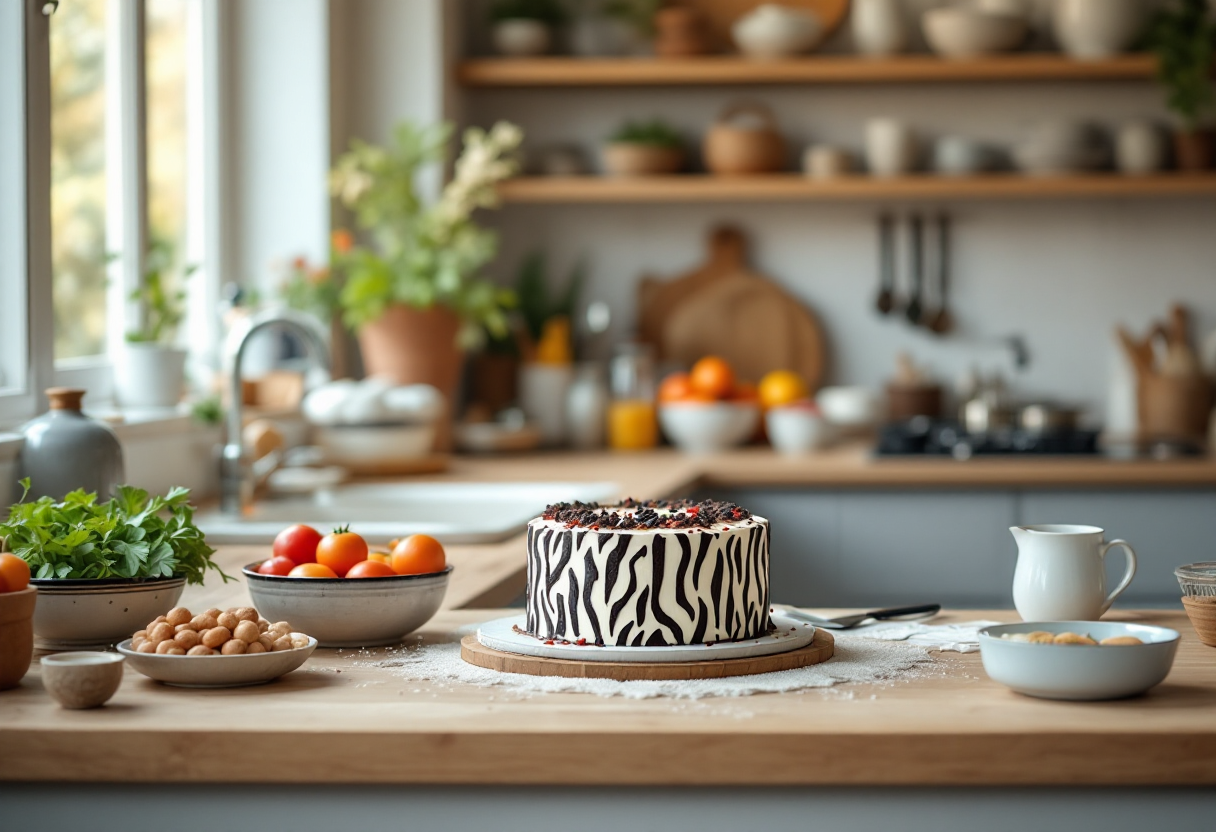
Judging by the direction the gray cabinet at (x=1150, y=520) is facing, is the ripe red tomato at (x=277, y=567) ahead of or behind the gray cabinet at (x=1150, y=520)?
ahead

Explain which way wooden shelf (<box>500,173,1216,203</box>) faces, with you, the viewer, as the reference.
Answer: facing the viewer

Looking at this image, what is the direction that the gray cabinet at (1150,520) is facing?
toward the camera

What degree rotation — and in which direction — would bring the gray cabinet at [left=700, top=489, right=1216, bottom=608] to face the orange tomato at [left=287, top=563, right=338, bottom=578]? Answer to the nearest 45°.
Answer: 0° — it already faces it

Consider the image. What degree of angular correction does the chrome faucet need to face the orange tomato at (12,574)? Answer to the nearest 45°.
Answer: approximately 90° to its right

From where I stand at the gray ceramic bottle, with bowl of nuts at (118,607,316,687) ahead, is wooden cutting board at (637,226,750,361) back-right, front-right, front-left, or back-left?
back-left

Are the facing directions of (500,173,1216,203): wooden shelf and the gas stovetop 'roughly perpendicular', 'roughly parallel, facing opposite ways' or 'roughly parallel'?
roughly parallel

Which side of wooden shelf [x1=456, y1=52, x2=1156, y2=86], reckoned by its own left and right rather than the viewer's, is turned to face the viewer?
front

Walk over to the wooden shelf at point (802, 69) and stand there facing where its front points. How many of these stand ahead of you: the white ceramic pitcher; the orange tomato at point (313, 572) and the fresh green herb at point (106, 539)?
3

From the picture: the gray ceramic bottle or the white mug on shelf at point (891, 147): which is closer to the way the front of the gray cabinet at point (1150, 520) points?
the gray ceramic bottle

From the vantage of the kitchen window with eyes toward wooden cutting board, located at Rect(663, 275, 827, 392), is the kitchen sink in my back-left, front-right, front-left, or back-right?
front-right

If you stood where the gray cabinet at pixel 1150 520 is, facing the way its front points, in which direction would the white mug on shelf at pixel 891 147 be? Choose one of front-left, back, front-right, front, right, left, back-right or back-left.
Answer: back-right

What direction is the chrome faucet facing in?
to the viewer's right

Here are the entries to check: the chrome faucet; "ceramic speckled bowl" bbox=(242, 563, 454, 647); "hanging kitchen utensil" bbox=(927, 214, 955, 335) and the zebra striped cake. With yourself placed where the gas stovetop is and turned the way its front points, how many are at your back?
1
